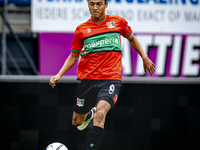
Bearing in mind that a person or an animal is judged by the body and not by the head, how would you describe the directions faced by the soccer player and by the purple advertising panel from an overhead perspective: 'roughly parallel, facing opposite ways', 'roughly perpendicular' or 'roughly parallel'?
roughly parallel

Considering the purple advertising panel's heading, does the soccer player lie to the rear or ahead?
ahead

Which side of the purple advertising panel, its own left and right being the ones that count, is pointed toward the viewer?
front

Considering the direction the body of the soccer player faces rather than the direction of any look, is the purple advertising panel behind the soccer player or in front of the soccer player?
behind

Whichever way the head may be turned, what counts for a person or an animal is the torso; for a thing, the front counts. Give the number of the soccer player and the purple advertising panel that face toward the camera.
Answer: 2
